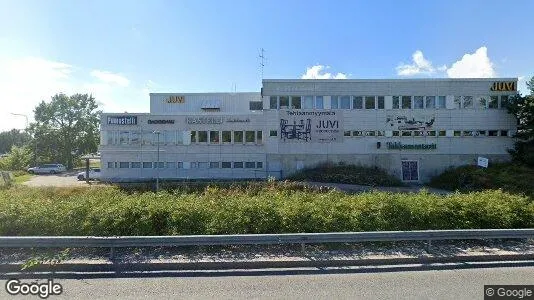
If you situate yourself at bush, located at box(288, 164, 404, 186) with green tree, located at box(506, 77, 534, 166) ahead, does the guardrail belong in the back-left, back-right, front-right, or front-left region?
back-right

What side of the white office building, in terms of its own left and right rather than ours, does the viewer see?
front

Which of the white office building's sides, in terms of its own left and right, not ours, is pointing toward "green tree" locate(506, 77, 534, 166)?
left

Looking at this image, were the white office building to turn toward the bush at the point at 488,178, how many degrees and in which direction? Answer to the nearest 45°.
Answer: approximately 90° to its left

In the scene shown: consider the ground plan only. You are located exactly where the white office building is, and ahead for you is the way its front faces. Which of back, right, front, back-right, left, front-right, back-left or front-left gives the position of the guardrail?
front
